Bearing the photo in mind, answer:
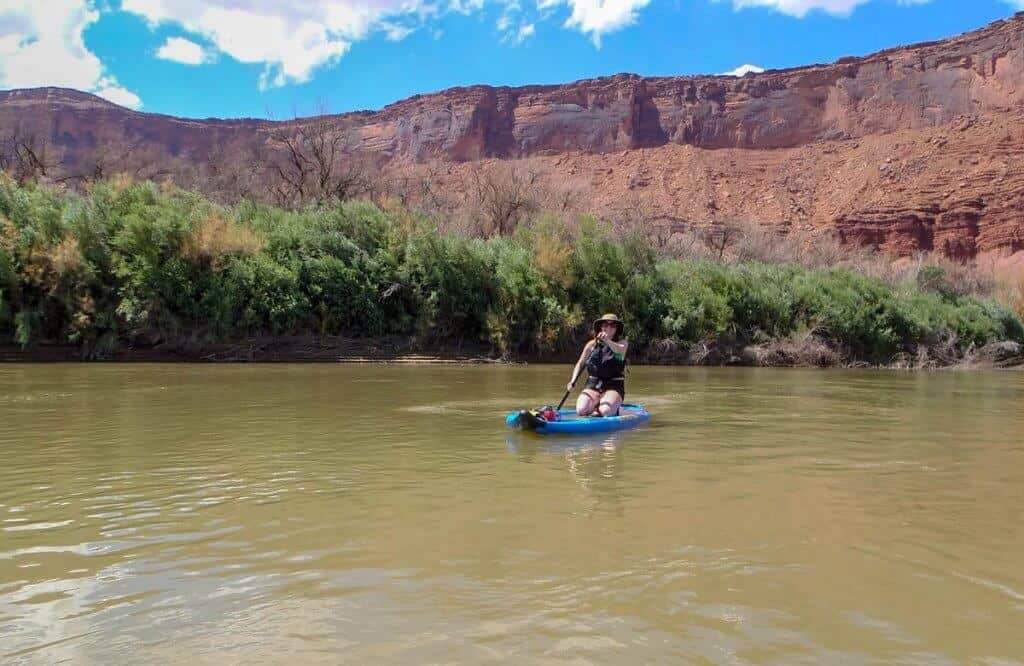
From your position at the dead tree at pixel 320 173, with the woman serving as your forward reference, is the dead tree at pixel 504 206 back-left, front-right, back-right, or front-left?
front-left

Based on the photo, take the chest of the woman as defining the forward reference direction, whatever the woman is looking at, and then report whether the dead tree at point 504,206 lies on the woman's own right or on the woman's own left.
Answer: on the woman's own right

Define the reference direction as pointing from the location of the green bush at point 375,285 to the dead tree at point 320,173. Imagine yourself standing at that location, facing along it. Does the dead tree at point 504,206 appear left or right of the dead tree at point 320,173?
right

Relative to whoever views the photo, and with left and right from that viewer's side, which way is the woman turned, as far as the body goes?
facing the viewer and to the left of the viewer

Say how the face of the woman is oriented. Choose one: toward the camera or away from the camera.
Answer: toward the camera

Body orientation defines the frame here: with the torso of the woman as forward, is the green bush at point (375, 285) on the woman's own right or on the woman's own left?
on the woman's own right
